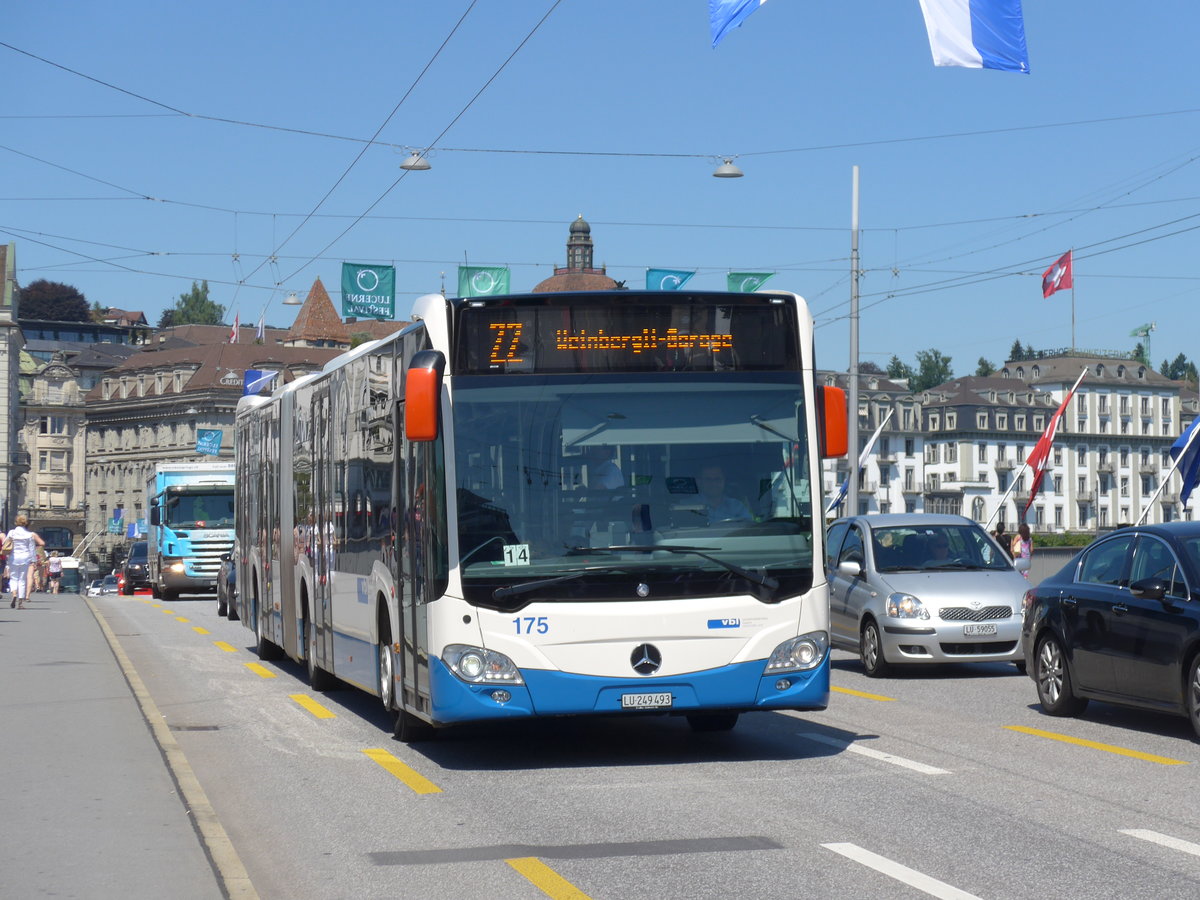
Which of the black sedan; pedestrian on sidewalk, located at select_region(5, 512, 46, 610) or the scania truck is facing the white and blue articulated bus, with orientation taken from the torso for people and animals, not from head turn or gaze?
the scania truck

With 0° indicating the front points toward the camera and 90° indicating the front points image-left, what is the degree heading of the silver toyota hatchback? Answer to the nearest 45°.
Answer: approximately 315°

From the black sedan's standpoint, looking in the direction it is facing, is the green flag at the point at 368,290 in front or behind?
behind

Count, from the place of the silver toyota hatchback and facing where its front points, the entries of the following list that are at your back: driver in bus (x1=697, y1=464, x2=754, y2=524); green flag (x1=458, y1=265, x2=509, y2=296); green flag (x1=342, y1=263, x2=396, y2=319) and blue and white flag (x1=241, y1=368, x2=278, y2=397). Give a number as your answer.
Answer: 3

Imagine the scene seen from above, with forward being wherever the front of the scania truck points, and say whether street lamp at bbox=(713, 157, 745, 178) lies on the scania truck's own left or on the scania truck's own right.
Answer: on the scania truck's own left

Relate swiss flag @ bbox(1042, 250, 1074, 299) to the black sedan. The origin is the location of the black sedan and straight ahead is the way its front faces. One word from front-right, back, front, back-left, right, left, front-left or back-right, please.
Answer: back-left
